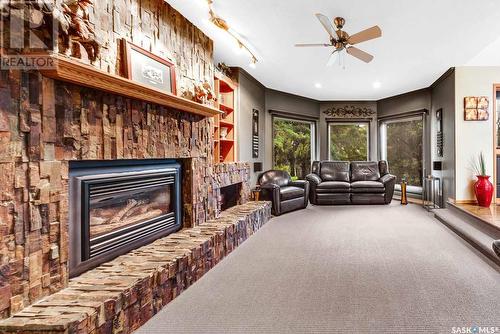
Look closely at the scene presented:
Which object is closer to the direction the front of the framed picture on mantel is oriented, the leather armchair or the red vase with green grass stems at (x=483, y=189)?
the red vase with green grass stems

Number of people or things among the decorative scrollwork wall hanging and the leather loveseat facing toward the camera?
2

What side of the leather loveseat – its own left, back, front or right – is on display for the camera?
front

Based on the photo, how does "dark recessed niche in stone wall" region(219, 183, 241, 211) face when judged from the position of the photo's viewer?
facing the viewer and to the right of the viewer

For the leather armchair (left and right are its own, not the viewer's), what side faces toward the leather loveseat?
left

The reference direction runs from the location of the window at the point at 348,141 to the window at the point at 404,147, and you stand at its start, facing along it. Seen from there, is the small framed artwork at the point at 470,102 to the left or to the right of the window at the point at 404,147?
right

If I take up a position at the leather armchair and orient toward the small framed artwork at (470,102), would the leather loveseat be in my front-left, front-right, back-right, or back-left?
front-left

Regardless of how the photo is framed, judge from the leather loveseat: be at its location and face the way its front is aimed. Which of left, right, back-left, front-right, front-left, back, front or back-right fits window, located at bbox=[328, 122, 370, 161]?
back

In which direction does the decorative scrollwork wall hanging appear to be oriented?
toward the camera

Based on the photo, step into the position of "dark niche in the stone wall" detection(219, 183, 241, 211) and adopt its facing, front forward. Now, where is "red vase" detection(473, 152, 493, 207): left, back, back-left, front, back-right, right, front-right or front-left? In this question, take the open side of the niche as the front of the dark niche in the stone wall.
front-left

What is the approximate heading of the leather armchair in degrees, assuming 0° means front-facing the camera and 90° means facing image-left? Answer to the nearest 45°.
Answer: approximately 315°
